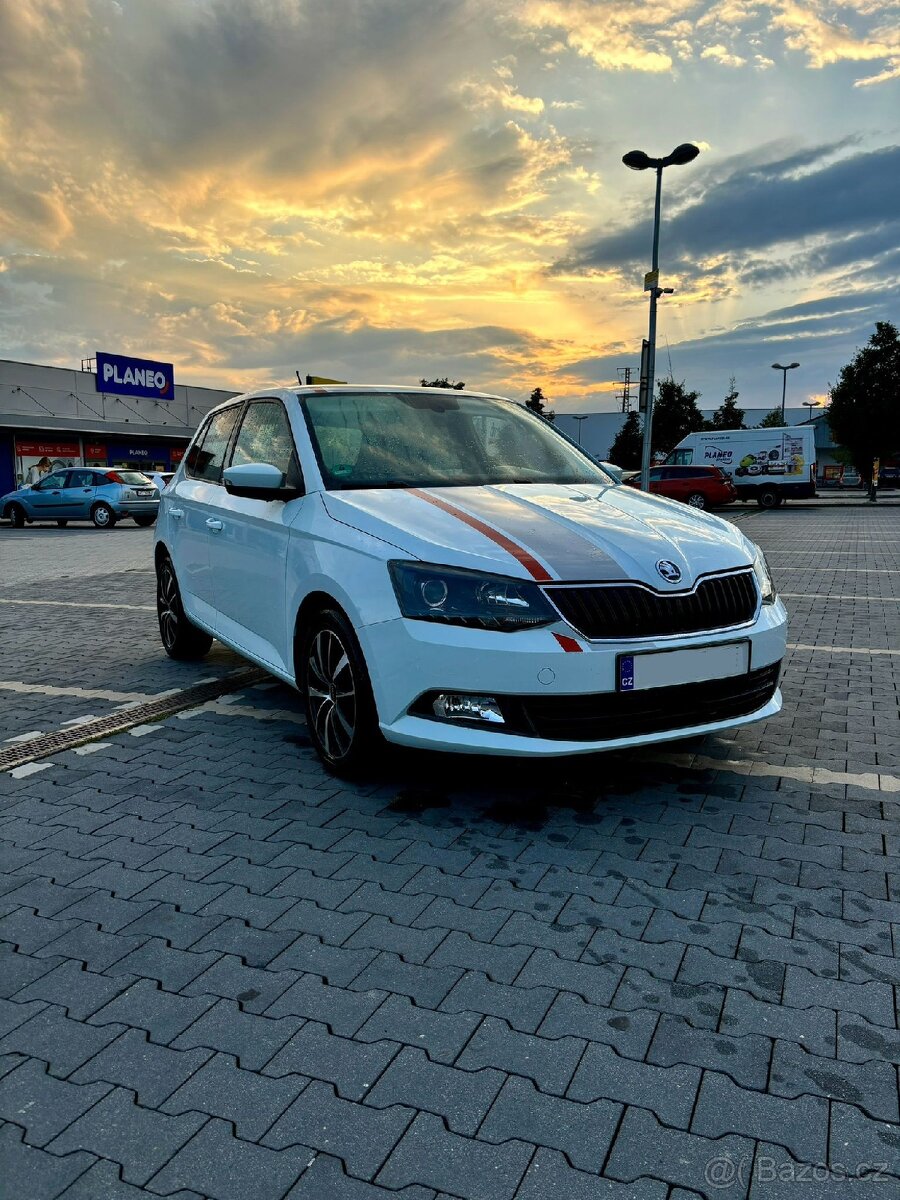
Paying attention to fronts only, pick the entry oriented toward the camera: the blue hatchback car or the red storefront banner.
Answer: the red storefront banner

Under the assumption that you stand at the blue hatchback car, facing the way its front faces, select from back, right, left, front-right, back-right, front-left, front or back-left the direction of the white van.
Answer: back-right

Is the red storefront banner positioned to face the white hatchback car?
yes

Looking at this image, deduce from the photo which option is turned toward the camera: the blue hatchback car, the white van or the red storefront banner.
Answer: the red storefront banner

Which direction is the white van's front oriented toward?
to the viewer's left

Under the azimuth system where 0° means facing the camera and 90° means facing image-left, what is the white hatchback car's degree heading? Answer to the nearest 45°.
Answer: approximately 315°

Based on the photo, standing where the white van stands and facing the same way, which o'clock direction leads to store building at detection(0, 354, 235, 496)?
The store building is roughly at 12 o'clock from the white van.

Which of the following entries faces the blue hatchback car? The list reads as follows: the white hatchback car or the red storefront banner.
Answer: the red storefront banner

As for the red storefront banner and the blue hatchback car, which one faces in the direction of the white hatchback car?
the red storefront banner

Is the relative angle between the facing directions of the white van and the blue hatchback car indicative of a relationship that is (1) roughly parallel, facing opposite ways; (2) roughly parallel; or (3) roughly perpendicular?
roughly parallel

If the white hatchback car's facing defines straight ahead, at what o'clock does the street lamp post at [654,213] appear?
The street lamp post is roughly at 8 o'clock from the white hatchback car.

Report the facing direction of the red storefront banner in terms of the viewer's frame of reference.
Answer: facing the viewer

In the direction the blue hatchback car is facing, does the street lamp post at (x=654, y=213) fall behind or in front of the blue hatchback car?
behind

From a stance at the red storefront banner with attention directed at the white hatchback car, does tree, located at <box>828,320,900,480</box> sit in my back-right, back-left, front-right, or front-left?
front-left

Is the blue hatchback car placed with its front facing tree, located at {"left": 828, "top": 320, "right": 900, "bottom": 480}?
no

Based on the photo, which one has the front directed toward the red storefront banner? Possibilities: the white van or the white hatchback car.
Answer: the white van

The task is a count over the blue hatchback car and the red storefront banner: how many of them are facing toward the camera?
1

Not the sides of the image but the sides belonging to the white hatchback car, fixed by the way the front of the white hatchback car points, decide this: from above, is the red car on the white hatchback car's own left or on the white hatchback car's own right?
on the white hatchback car's own left

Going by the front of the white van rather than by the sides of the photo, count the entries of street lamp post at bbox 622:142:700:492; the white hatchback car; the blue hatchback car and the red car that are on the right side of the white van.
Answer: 0

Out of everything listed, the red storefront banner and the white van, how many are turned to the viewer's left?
1
